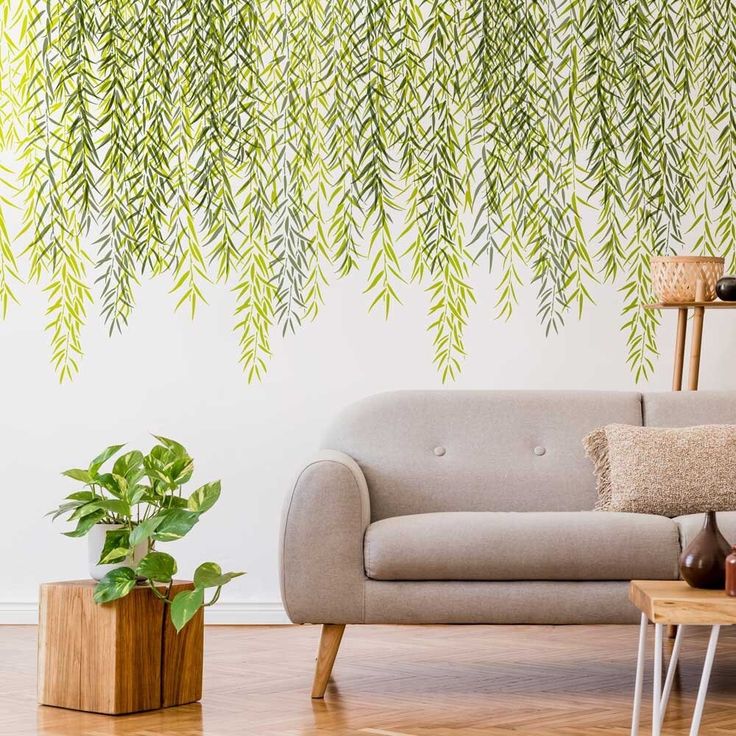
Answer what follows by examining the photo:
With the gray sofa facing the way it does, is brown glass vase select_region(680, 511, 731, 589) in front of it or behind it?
in front

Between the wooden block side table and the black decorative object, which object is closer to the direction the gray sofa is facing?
the wooden block side table

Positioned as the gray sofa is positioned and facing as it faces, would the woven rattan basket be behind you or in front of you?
behind

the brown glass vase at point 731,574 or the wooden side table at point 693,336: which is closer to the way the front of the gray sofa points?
the brown glass vase

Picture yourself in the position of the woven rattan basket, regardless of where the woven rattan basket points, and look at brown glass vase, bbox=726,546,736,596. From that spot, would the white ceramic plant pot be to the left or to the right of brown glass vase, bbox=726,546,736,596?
right

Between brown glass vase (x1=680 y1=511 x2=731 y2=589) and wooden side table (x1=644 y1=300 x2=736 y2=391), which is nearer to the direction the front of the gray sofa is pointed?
the brown glass vase

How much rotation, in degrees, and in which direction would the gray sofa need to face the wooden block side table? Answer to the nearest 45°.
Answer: approximately 90° to its right

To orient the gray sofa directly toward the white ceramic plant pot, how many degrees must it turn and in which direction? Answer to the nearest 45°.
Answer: approximately 90° to its right

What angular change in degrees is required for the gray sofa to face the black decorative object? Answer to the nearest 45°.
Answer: approximately 135° to its left

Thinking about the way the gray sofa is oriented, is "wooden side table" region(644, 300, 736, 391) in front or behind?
behind

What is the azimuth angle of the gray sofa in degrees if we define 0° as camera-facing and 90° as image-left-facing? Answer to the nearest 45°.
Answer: approximately 0°

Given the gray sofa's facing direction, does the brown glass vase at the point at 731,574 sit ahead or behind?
ahead

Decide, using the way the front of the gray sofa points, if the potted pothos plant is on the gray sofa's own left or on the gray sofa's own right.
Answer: on the gray sofa's own right
